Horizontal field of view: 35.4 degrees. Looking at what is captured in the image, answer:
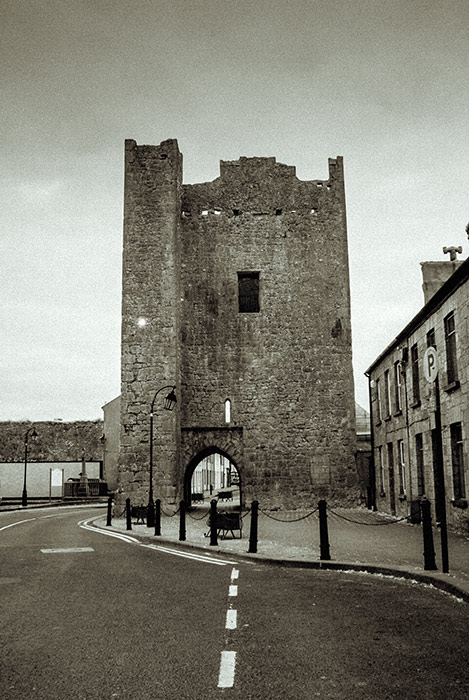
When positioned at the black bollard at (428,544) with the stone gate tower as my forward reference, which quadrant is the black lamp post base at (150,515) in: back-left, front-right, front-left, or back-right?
front-left

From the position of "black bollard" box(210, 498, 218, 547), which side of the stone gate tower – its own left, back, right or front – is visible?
front

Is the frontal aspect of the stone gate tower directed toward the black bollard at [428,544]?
yes

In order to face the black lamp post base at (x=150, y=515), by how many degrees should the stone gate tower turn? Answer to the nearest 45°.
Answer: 0° — it already faces it

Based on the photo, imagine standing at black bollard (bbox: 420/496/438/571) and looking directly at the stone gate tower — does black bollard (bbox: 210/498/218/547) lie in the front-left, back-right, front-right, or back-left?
front-left

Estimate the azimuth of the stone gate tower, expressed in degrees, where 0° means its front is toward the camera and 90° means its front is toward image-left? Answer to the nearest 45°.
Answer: approximately 0°
